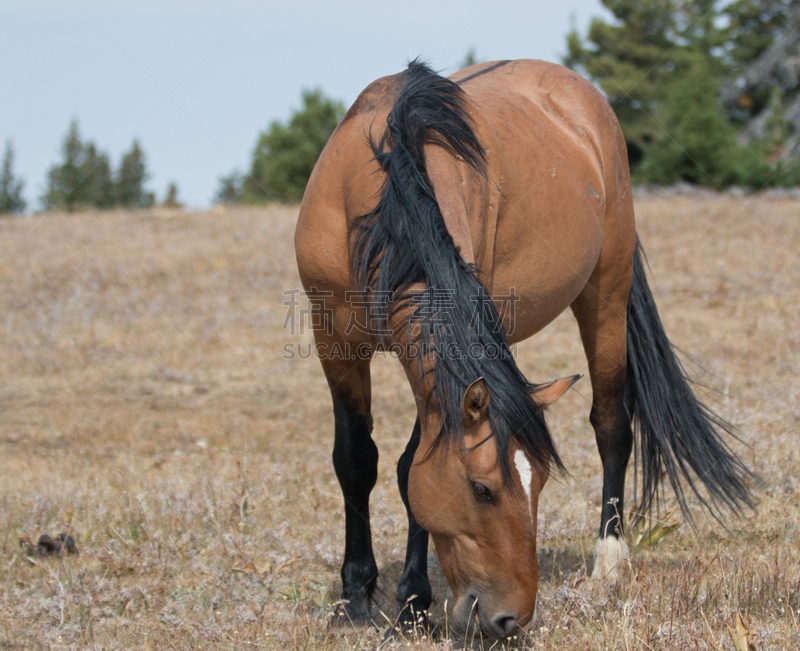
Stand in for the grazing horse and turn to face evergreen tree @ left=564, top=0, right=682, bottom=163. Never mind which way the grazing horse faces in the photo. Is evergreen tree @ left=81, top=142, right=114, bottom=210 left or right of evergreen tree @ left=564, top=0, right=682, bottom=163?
left

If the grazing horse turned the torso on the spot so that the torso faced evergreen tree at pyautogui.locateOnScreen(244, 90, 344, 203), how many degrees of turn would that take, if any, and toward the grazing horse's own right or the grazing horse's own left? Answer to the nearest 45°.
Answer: approximately 135° to the grazing horse's own right

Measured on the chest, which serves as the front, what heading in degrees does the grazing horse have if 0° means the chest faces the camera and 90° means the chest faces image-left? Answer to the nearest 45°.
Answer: approximately 45°

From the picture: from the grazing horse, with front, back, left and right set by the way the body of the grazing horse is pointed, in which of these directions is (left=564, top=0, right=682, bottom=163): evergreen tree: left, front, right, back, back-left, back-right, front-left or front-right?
back-right

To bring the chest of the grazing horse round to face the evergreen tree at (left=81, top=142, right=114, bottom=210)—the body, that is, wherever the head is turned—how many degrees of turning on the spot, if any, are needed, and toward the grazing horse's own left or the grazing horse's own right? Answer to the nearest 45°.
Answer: approximately 90° to the grazing horse's own right

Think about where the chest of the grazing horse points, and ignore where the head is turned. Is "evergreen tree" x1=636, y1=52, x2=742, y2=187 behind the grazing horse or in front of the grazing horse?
behind

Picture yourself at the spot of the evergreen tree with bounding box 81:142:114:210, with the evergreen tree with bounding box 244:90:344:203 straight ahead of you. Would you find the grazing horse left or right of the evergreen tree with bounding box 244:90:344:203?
right
